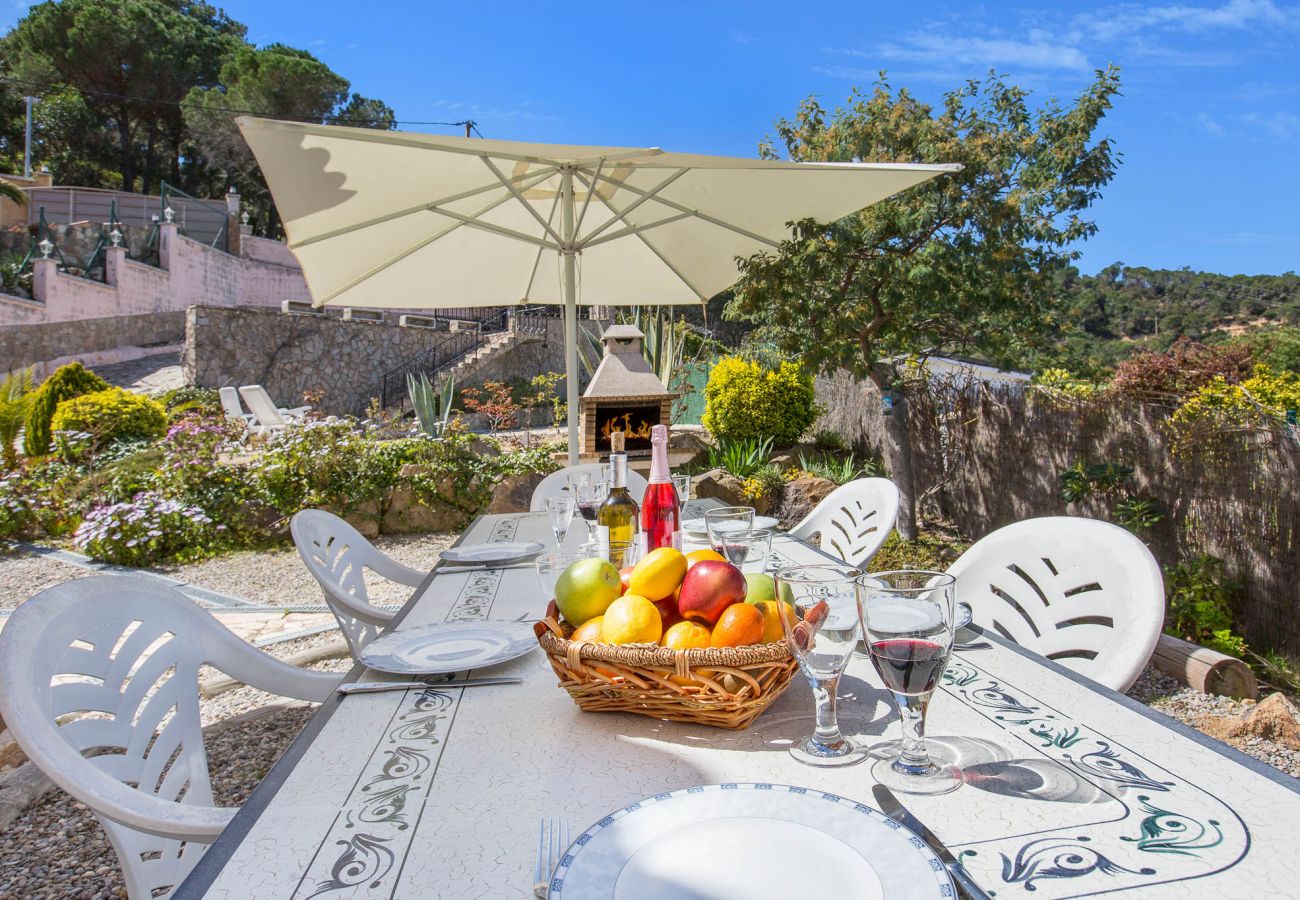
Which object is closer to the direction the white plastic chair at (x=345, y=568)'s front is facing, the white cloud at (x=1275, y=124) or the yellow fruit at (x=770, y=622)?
the yellow fruit

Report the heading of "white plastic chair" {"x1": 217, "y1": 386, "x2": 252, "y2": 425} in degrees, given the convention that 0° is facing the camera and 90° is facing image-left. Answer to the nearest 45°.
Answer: approximately 315°

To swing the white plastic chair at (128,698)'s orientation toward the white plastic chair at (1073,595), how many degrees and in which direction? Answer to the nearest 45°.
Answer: approximately 45° to its left

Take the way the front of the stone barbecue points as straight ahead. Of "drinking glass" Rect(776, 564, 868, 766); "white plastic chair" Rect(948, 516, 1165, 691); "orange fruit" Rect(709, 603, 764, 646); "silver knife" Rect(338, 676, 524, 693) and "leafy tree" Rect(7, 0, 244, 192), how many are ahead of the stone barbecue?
4

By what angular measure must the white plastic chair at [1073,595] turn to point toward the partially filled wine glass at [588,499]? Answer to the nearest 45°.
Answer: approximately 45° to its right

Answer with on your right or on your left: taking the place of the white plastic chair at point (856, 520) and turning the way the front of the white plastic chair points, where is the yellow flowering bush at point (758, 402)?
on your right

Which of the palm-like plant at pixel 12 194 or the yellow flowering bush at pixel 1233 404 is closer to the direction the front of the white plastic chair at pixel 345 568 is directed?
the yellow flowering bush

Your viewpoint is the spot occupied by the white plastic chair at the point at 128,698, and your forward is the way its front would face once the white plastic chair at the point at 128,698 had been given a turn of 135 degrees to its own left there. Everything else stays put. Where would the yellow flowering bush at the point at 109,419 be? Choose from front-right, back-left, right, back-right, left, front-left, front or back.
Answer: front

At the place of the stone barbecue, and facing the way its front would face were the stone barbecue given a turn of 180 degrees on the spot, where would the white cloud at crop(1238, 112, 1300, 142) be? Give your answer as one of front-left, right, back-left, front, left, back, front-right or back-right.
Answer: front-right

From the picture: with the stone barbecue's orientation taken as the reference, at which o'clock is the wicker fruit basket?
The wicker fruit basket is roughly at 12 o'clock from the stone barbecue.
